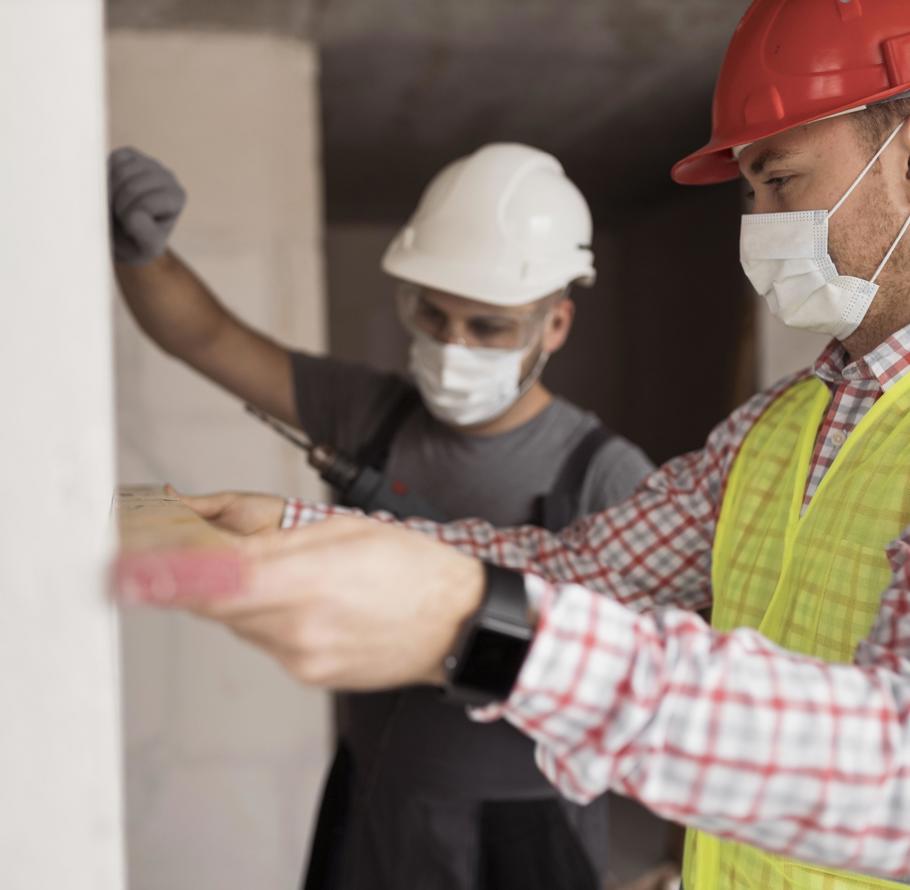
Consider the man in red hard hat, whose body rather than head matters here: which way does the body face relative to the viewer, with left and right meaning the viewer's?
facing the viewer and to the left of the viewer

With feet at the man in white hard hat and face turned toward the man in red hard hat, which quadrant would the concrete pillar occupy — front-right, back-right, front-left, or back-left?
back-right

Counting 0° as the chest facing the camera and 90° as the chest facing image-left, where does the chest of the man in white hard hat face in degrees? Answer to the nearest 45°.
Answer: approximately 45°

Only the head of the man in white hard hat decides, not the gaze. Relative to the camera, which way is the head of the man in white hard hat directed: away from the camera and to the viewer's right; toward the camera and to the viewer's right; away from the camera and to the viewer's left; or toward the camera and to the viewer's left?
toward the camera and to the viewer's left

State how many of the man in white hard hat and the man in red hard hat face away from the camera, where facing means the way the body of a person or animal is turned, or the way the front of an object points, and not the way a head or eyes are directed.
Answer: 0

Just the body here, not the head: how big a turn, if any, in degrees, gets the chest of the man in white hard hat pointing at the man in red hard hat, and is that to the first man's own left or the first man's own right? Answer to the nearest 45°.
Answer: approximately 45° to the first man's own left
